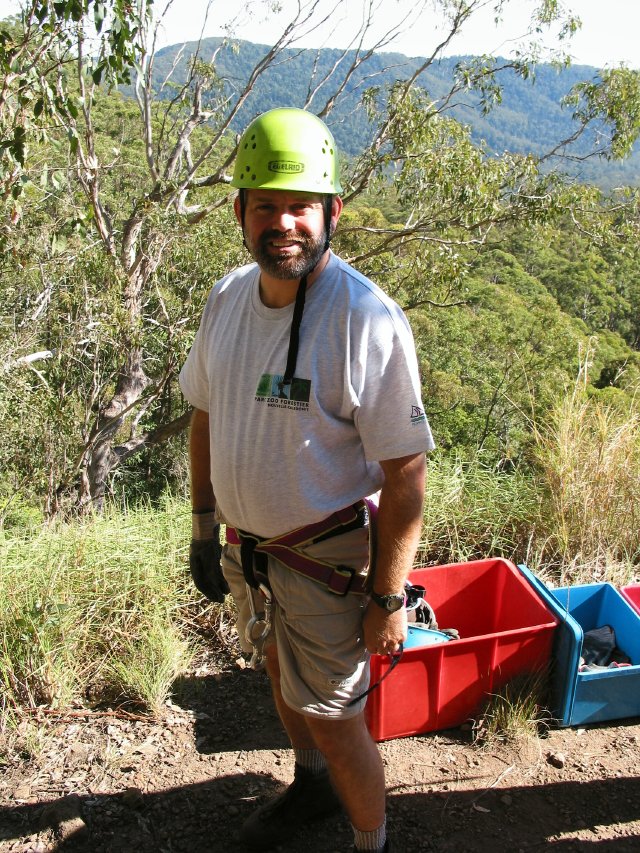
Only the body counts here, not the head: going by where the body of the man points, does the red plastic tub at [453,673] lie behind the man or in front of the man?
behind

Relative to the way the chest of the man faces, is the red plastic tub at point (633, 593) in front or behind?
behind

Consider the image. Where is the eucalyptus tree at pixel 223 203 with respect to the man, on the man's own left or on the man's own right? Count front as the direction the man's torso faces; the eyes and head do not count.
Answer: on the man's own right

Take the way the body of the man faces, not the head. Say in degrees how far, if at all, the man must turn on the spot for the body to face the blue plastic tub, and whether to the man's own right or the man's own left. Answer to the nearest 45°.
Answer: approximately 180°

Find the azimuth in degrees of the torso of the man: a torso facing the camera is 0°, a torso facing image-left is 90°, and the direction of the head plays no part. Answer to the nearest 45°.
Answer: approximately 45°
